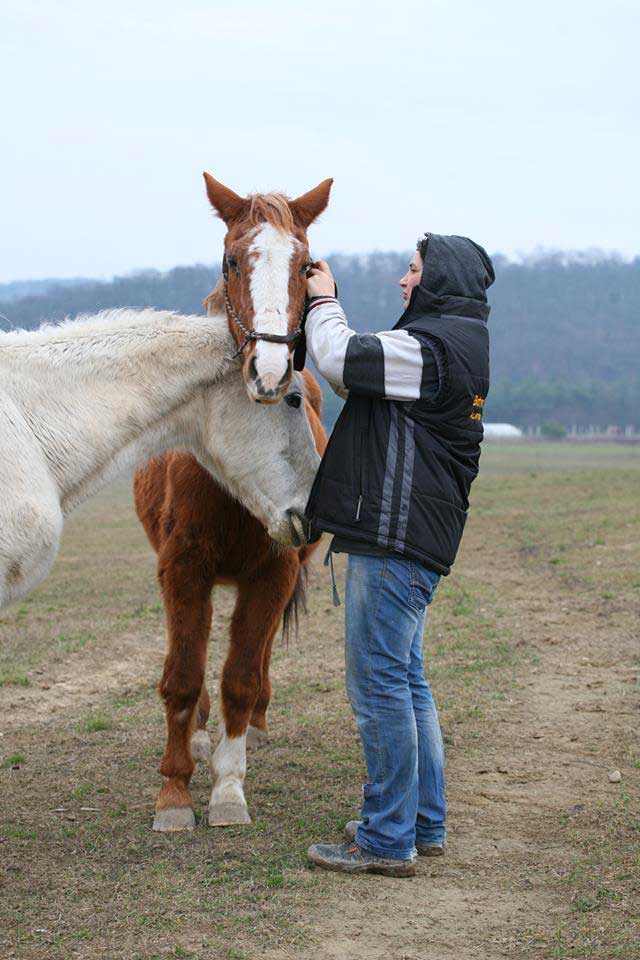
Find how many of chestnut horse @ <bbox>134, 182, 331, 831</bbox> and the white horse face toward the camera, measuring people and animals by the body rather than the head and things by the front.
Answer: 1

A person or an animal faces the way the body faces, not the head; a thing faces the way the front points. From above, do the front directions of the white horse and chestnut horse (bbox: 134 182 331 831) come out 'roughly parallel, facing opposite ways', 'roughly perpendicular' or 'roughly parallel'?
roughly perpendicular

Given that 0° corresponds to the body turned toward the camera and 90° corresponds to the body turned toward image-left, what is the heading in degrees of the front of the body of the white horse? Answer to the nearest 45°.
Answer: approximately 270°
